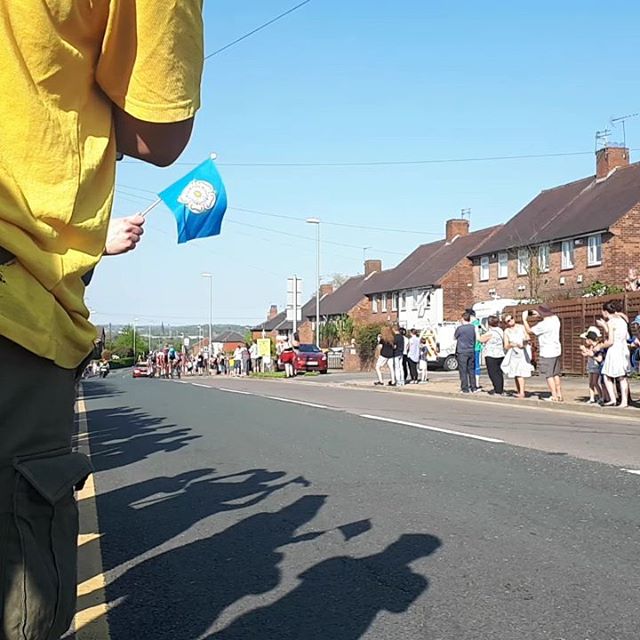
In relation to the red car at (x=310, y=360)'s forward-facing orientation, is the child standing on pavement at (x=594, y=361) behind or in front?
in front

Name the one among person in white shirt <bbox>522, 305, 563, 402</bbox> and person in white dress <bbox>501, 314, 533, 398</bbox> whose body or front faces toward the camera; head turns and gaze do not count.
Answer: the person in white dress

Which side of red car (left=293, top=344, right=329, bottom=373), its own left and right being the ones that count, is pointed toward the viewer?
front

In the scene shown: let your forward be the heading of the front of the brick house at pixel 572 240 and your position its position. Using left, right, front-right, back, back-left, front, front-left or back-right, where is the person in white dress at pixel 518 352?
front-left

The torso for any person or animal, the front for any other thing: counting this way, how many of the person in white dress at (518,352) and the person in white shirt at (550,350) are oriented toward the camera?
1

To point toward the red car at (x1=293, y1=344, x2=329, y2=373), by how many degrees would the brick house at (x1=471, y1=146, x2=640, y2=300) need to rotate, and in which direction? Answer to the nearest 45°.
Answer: approximately 45° to its right

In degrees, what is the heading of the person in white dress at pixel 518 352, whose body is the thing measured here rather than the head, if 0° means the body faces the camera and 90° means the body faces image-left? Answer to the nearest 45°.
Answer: approximately 0°

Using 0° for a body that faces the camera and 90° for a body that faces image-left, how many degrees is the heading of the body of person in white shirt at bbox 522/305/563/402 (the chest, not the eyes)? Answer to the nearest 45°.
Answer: approximately 90°

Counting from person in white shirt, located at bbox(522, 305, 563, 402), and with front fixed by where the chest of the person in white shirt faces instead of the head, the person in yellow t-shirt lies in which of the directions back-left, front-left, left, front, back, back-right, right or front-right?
left
